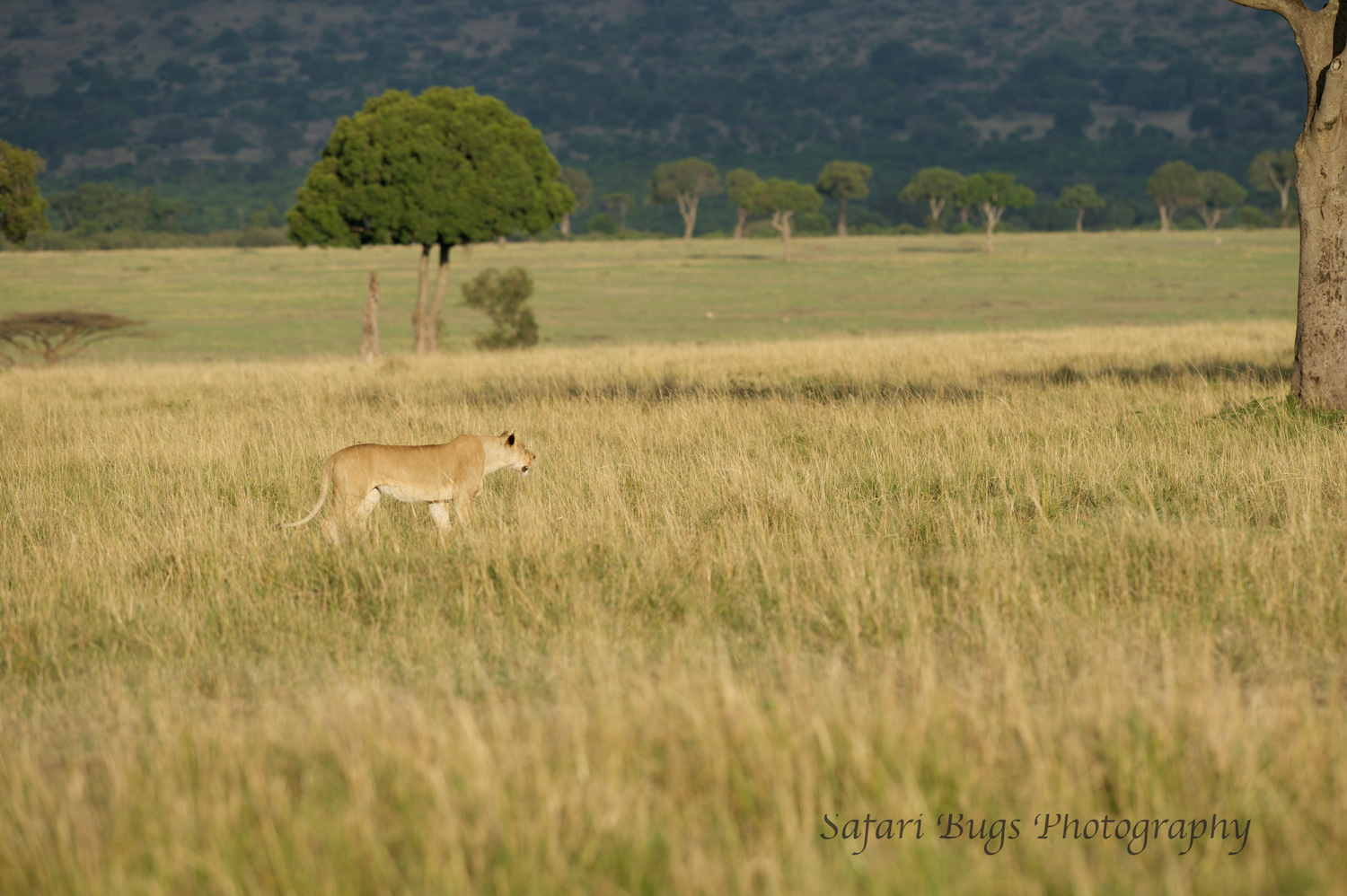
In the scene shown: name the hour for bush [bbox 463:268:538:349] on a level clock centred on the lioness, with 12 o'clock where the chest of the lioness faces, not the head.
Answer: The bush is roughly at 9 o'clock from the lioness.

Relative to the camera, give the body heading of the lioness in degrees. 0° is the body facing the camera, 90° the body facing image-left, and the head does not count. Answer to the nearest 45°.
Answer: approximately 270°
